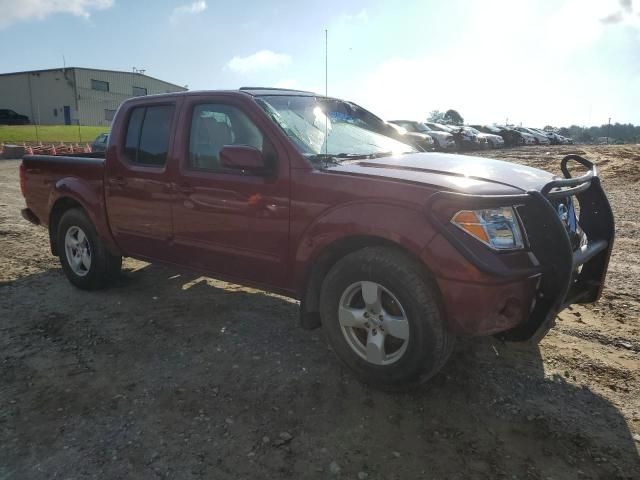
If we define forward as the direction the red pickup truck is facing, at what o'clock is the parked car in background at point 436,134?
The parked car in background is roughly at 8 o'clock from the red pickup truck.

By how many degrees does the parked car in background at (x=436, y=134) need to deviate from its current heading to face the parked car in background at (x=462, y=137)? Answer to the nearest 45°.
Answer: approximately 90° to its left

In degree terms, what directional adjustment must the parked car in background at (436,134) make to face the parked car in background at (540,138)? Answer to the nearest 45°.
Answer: approximately 90° to its left

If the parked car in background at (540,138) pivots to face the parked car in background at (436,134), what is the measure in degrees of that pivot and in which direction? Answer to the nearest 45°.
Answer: approximately 45° to its right

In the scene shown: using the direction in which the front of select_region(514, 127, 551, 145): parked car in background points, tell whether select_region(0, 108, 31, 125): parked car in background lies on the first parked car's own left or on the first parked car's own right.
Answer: on the first parked car's own right

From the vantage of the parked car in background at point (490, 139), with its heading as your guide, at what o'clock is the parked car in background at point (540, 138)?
the parked car in background at point (540, 138) is roughly at 8 o'clock from the parked car in background at point (490, 139).

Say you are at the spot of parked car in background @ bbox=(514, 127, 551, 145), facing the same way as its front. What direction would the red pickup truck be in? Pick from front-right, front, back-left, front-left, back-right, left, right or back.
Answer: front-right
